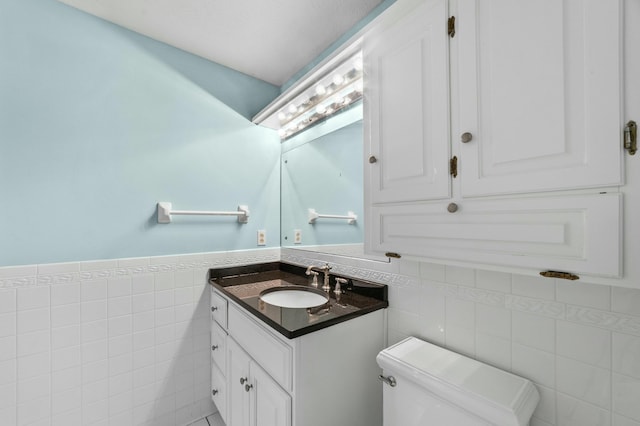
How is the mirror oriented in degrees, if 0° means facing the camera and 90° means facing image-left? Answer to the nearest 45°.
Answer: approximately 45°

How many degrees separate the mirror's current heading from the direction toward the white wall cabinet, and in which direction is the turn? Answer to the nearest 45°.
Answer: approximately 90° to its left

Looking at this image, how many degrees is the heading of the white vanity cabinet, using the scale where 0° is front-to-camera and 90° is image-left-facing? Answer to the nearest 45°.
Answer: approximately 45°
